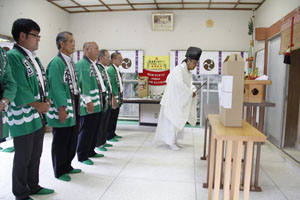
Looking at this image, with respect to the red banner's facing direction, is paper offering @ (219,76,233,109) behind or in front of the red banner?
in front

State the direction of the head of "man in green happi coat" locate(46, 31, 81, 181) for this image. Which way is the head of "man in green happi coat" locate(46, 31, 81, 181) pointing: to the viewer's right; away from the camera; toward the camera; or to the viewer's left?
to the viewer's right

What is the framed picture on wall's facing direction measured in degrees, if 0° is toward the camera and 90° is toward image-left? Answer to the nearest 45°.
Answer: approximately 0°

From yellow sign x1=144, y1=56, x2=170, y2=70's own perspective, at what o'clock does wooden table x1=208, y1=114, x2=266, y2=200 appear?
The wooden table is roughly at 12 o'clock from the yellow sign.

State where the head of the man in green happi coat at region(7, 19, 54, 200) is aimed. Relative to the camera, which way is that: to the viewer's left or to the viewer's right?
to the viewer's right

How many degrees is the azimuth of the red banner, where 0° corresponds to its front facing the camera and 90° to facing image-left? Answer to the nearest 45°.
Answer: approximately 0°

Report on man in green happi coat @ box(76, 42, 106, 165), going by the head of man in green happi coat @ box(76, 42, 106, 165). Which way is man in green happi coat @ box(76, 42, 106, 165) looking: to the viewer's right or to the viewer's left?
to the viewer's right

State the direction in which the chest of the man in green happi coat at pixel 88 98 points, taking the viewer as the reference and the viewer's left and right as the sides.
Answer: facing to the right of the viewer

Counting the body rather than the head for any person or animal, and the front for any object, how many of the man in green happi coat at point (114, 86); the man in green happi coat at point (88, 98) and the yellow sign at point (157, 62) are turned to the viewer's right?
2

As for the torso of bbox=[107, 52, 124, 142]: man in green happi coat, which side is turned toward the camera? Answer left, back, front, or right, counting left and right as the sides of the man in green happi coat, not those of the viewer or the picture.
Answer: right
